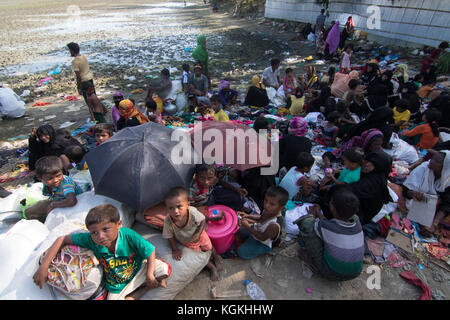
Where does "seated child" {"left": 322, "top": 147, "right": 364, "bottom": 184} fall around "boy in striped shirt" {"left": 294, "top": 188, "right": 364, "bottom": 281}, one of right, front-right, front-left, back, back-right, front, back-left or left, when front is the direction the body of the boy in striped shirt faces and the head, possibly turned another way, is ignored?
front-right

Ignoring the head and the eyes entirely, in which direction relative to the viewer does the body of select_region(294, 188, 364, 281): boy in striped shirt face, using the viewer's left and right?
facing away from the viewer and to the left of the viewer

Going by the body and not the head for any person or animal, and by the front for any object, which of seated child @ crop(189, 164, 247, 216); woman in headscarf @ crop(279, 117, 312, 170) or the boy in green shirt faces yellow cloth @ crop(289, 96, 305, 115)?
the woman in headscarf

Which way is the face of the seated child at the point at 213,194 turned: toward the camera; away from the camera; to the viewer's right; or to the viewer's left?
toward the camera

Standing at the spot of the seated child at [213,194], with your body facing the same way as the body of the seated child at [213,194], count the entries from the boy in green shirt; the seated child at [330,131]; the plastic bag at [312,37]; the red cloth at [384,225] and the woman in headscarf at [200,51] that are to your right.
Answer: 1

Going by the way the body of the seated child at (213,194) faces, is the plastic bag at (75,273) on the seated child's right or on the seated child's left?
on the seated child's right

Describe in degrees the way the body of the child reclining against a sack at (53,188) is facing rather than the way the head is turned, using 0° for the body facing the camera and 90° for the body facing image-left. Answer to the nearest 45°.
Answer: approximately 45°

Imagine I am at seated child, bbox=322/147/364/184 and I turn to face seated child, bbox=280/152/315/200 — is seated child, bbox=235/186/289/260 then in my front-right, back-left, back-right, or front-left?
front-left

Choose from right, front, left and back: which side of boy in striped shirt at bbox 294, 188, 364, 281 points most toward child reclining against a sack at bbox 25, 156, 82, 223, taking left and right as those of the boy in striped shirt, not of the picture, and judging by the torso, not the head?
left

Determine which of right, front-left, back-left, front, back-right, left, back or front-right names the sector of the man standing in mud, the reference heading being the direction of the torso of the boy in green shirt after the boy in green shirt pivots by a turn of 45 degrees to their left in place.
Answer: back-left

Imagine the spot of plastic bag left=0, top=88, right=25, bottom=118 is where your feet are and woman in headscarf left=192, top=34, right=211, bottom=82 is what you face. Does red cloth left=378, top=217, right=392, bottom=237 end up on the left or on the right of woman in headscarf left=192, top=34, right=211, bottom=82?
right

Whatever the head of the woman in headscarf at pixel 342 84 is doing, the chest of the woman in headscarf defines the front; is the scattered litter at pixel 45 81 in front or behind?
behind

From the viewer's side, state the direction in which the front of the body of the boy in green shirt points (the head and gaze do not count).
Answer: toward the camera

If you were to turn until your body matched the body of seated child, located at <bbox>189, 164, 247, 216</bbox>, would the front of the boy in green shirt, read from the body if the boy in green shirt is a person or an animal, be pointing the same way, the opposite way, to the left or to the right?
the same way

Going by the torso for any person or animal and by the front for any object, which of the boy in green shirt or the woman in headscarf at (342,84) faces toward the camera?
the boy in green shirt

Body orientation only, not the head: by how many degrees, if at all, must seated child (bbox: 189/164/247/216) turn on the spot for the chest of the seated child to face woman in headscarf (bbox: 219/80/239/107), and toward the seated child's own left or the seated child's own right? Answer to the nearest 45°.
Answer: approximately 135° to the seated child's own left
